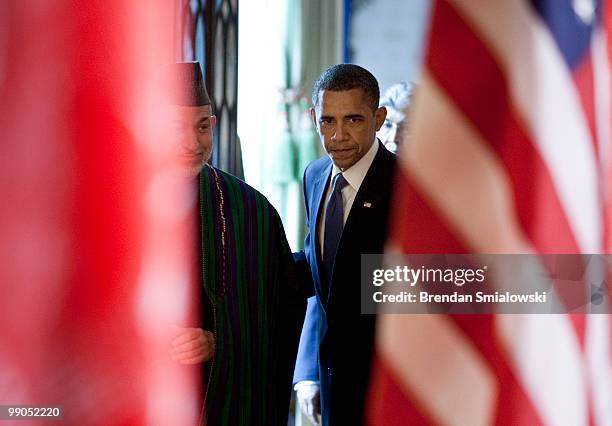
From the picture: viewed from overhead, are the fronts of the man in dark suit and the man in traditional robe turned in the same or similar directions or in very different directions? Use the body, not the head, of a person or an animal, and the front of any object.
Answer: same or similar directions

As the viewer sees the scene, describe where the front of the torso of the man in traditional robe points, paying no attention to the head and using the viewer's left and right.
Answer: facing the viewer and to the left of the viewer

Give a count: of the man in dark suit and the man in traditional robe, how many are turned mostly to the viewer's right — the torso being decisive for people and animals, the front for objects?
0
